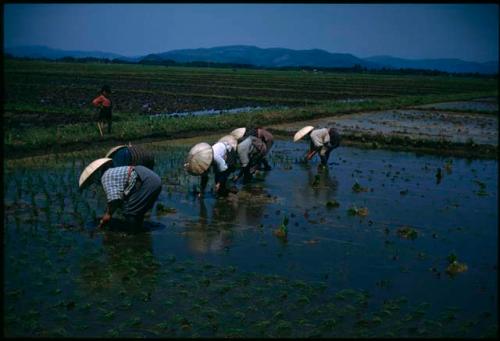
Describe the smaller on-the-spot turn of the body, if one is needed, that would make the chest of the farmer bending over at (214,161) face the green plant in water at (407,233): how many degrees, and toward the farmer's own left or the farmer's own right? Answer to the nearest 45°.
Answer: approximately 90° to the farmer's own left

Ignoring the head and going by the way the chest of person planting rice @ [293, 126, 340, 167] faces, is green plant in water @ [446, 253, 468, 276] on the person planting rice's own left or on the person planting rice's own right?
on the person planting rice's own left

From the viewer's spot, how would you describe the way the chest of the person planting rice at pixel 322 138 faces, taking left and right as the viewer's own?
facing to the left of the viewer

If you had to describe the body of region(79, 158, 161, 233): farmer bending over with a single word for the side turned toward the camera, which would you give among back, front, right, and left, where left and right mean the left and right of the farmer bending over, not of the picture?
left

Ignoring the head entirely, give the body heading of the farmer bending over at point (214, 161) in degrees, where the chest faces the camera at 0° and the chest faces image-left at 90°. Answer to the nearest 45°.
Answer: approximately 45°

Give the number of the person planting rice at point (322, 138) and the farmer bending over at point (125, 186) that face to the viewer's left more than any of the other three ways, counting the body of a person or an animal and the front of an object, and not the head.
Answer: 2

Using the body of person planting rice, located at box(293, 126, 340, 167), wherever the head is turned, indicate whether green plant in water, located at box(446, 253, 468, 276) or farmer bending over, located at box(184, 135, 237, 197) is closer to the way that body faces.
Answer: the farmer bending over

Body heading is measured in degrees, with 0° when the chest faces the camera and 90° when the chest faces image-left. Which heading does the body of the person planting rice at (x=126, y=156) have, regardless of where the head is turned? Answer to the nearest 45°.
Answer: approximately 90°

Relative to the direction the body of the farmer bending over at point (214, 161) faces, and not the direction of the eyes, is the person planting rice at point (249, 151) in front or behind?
behind

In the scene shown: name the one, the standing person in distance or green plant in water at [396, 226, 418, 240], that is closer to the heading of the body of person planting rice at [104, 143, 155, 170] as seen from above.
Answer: the standing person in distance

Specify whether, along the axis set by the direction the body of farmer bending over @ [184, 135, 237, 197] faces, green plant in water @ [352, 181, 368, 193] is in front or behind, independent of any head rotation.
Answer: behind
